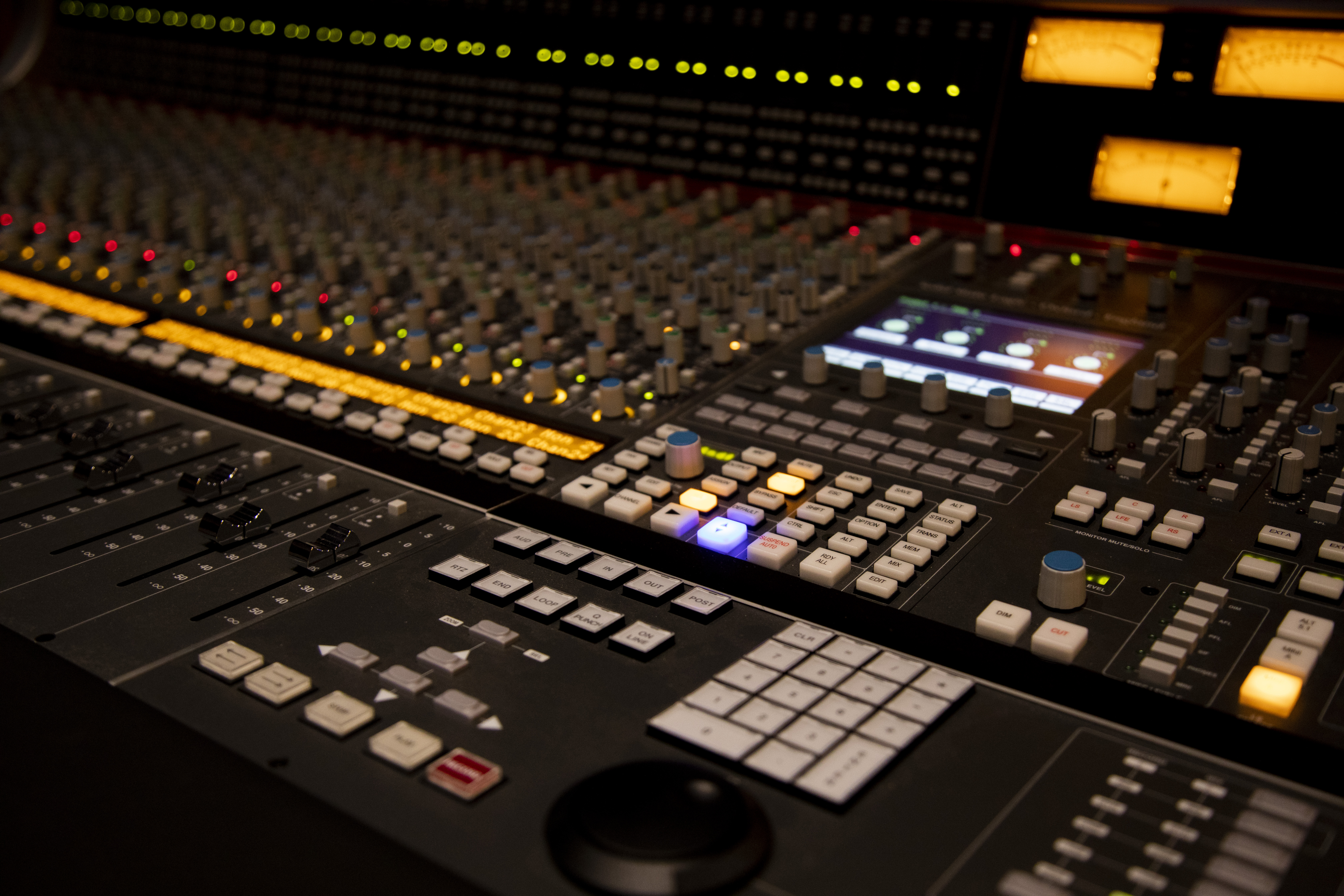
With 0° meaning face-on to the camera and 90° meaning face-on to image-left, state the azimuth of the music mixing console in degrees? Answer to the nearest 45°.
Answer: approximately 45°
